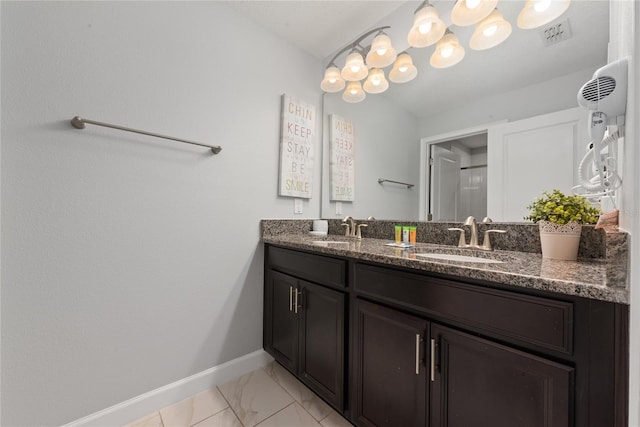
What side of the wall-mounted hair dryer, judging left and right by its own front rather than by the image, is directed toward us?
left

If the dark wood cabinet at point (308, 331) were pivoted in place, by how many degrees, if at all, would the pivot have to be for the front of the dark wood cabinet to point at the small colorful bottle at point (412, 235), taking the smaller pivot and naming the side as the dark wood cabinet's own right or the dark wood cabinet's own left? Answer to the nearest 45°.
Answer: approximately 135° to the dark wood cabinet's own left

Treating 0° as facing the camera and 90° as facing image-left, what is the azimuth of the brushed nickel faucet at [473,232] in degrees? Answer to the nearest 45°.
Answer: approximately 45°

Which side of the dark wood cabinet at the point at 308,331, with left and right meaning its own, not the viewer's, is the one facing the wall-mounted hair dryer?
left

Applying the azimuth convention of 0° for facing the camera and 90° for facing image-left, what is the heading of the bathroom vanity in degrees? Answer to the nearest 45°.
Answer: approximately 45°

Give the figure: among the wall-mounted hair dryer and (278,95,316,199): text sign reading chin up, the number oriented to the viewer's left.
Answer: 1

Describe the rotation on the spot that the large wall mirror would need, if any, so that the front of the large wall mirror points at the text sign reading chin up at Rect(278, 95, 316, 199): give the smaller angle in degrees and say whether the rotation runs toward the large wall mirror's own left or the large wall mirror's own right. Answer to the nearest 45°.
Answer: approximately 45° to the large wall mirror's own right

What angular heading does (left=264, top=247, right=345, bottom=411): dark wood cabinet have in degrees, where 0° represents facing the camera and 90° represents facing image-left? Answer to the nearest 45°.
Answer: approximately 45°
